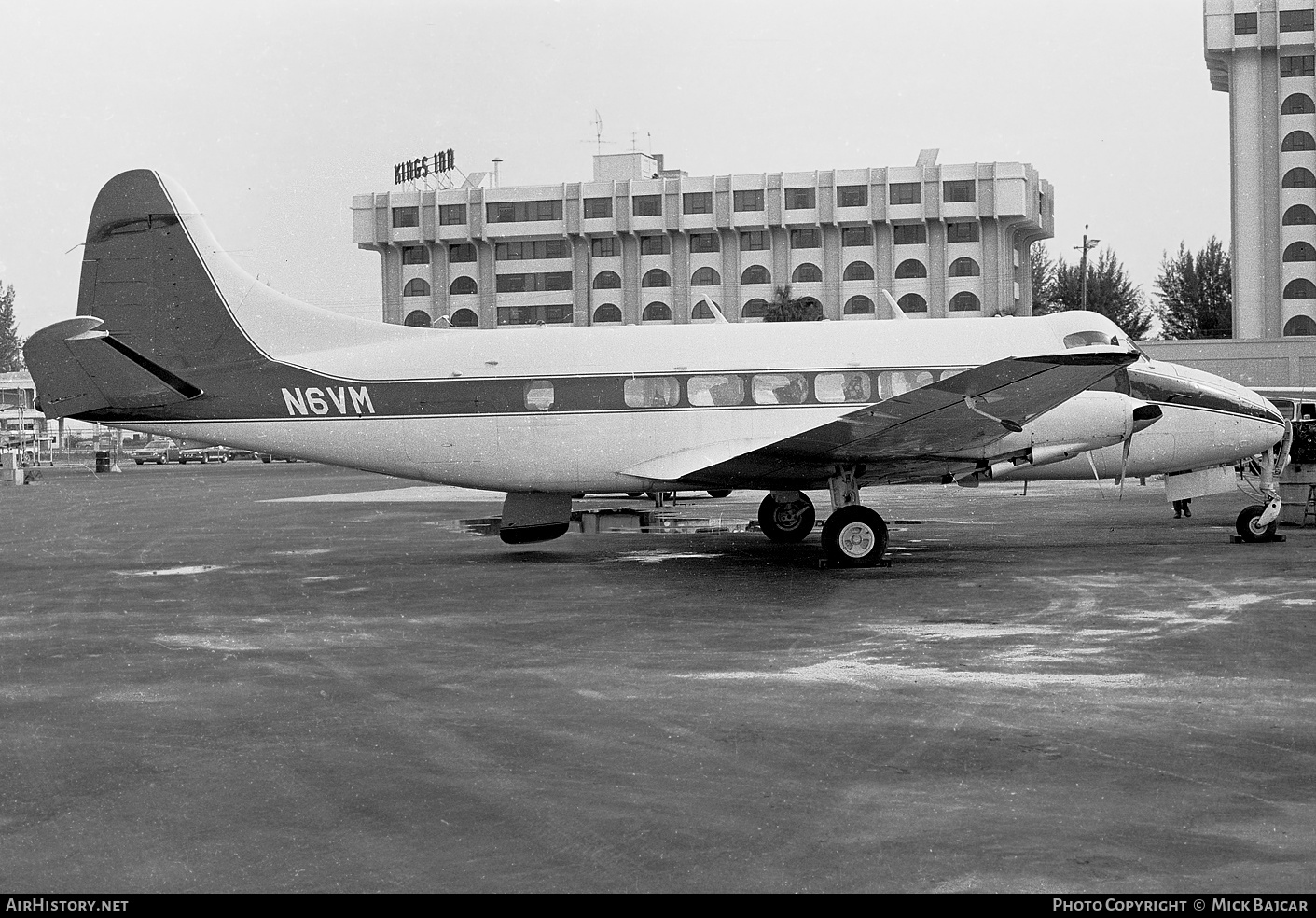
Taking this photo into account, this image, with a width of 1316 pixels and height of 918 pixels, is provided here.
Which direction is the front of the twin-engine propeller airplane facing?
to the viewer's right
